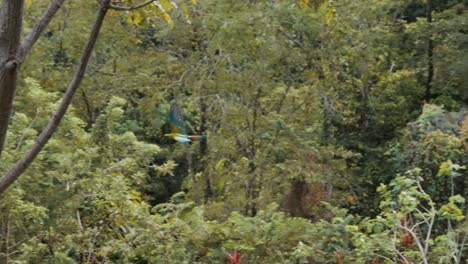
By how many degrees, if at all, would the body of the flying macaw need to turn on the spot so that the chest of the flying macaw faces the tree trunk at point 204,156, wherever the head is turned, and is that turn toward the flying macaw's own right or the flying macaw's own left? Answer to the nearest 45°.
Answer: approximately 135° to the flying macaw's own right

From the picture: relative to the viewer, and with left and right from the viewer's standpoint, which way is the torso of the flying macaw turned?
facing to the left of the viewer

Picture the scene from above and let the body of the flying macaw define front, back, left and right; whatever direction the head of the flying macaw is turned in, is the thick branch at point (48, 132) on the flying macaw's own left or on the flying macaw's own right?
on the flying macaw's own left

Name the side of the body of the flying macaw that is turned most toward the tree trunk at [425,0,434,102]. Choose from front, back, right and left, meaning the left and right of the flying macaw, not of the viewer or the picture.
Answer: back

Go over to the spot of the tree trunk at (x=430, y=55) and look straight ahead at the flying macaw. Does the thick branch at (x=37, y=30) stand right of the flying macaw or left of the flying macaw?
left
